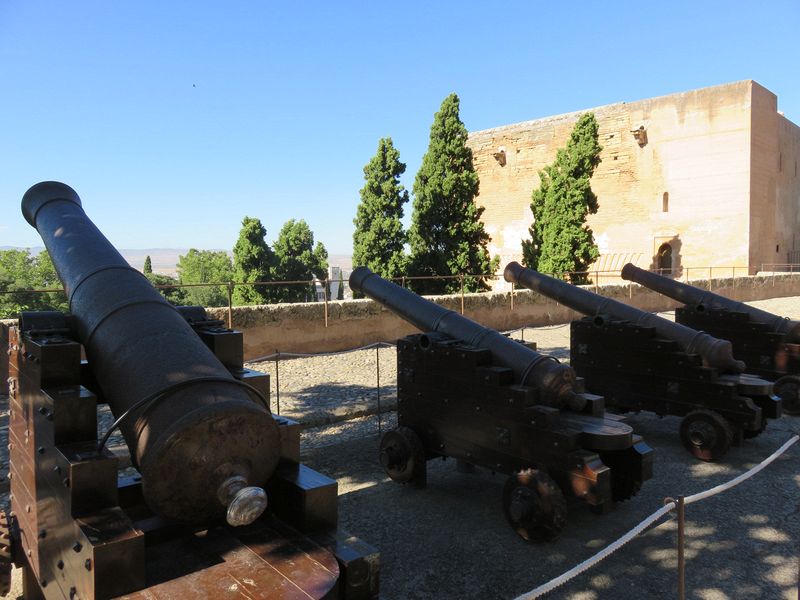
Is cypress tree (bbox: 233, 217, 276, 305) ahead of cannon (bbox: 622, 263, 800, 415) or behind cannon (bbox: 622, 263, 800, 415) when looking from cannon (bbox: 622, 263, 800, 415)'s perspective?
ahead

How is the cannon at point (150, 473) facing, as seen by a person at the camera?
facing away from the viewer and to the left of the viewer

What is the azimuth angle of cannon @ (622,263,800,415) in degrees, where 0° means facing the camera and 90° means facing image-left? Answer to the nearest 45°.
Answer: approximately 135°

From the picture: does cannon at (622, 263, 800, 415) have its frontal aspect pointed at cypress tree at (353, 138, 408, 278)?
yes

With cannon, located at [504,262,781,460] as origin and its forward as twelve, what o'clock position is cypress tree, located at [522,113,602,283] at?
The cypress tree is roughly at 1 o'clock from the cannon.

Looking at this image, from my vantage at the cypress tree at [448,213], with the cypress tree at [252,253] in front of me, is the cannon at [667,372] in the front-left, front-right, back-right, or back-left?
back-left

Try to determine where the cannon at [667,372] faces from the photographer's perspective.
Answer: facing away from the viewer and to the left of the viewer

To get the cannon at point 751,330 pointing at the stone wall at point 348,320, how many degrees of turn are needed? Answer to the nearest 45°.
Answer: approximately 45° to its left

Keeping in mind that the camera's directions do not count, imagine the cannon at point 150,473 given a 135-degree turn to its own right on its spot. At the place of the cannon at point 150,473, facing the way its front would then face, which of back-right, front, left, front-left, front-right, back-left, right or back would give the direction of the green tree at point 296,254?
left

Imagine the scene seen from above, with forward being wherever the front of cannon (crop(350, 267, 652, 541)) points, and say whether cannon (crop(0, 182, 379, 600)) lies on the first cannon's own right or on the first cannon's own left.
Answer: on the first cannon's own left

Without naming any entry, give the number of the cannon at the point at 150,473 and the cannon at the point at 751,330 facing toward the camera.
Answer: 0

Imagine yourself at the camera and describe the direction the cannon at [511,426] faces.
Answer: facing away from the viewer and to the left of the viewer

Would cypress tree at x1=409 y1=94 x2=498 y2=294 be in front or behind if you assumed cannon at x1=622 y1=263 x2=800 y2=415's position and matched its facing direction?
in front

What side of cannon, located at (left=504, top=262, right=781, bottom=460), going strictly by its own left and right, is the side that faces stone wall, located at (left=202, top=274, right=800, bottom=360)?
front

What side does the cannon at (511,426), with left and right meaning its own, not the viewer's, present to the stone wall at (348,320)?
front
